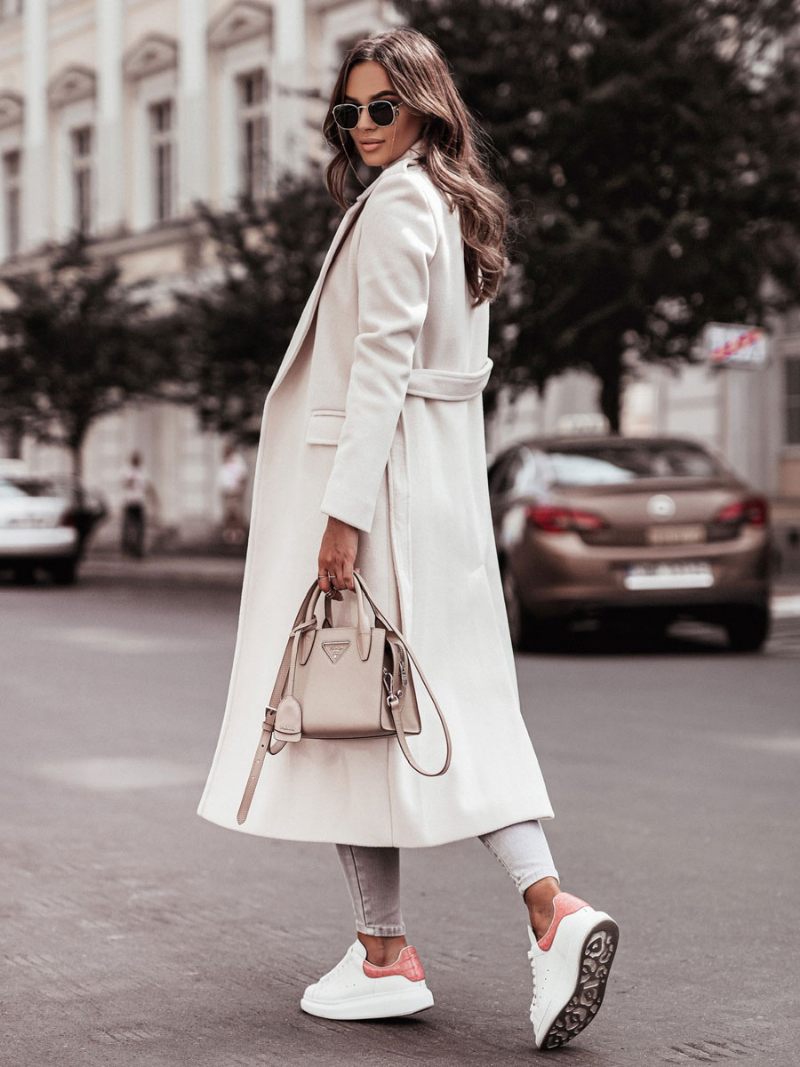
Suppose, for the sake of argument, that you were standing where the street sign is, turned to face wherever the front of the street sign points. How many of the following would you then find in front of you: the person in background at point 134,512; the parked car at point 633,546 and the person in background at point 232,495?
1

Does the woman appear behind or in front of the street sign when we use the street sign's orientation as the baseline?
in front

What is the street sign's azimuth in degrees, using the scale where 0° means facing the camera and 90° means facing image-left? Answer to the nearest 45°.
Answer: approximately 0°

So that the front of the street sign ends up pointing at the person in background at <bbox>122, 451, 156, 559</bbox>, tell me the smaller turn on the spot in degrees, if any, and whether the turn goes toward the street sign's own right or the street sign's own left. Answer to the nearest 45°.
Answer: approximately 135° to the street sign's own right

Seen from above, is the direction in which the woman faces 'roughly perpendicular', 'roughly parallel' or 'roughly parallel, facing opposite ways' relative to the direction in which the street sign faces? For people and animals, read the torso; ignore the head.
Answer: roughly perpendicular

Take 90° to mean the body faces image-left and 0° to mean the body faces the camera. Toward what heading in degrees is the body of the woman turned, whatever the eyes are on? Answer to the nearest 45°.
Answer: approximately 90°

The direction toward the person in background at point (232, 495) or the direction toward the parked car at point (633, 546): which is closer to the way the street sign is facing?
the parked car

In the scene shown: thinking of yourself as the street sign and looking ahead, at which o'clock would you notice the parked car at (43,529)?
The parked car is roughly at 4 o'clock from the street sign.

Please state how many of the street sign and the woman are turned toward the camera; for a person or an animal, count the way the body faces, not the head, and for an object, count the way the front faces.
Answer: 1
